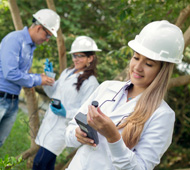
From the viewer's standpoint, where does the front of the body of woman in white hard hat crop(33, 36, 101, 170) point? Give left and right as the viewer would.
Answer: facing the viewer and to the left of the viewer

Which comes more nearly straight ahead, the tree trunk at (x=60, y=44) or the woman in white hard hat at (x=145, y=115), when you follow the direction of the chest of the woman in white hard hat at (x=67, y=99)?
the woman in white hard hat

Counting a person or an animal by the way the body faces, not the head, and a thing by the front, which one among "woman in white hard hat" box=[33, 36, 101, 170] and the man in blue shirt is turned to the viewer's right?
the man in blue shirt

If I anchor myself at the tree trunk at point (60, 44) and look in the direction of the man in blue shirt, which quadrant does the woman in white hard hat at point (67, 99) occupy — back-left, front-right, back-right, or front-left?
front-left

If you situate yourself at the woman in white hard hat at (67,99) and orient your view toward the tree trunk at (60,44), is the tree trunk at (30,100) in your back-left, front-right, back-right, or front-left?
front-left

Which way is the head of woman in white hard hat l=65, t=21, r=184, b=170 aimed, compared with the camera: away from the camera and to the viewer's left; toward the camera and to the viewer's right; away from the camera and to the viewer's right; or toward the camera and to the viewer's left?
toward the camera and to the viewer's left

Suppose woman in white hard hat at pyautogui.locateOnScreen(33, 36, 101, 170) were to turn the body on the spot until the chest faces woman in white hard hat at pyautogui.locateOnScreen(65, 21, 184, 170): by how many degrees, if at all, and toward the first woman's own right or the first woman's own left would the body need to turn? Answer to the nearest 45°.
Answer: approximately 45° to the first woman's own left

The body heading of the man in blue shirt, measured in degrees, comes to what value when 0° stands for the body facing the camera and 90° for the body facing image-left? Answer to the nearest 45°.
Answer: approximately 270°

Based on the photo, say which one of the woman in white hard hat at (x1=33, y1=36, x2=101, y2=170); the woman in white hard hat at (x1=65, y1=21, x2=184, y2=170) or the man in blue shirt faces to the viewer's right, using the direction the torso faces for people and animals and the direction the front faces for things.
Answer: the man in blue shirt

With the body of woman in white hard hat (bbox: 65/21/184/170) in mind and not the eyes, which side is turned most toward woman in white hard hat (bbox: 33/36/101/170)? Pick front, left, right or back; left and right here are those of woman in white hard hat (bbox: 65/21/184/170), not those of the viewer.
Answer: right

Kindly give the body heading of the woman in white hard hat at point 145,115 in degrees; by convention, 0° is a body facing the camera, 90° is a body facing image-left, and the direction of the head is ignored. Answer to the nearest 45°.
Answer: approximately 45°

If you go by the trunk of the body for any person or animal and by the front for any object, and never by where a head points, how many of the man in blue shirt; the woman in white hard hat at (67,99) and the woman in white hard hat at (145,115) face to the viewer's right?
1

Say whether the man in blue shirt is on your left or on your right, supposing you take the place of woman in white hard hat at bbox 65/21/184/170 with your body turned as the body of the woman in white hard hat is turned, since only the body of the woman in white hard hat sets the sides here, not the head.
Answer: on your right
